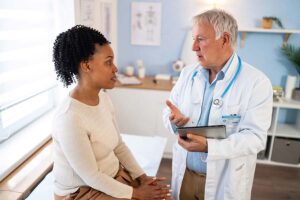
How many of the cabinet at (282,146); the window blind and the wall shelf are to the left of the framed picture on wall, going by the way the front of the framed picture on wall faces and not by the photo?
2

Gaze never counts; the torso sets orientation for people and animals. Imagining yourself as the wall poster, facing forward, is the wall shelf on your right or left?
on your left

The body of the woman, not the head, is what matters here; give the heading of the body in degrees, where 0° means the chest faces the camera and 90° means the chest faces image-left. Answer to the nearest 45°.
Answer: approximately 315°

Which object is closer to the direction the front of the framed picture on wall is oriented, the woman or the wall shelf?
the woman

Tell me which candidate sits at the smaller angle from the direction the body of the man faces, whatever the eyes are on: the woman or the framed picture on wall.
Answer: the woman

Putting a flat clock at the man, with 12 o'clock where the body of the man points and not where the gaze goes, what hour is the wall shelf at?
The wall shelf is roughly at 5 o'clock from the man.

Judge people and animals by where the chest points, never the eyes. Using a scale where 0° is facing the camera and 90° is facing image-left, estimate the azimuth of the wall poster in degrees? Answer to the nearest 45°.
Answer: approximately 0°

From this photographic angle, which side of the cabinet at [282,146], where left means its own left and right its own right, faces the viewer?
front

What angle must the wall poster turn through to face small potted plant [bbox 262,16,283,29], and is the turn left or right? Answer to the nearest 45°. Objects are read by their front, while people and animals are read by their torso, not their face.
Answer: approximately 90° to its left

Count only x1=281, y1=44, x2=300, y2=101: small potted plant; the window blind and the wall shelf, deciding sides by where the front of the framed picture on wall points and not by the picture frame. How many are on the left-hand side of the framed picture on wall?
2

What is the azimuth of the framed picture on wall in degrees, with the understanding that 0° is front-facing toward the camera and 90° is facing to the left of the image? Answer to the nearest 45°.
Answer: approximately 0°

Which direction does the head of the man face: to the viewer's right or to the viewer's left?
to the viewer's left

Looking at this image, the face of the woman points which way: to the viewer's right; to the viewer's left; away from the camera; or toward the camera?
to the viewer's right

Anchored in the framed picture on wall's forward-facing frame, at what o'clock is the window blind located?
The window blind is roughly at 1 o'clock from the framed picture on wall.

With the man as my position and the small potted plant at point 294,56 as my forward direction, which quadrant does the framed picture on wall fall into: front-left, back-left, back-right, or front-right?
front-left

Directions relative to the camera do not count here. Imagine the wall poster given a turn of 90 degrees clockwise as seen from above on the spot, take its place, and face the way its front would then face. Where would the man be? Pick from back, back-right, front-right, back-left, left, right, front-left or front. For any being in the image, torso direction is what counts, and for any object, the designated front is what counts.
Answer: left
